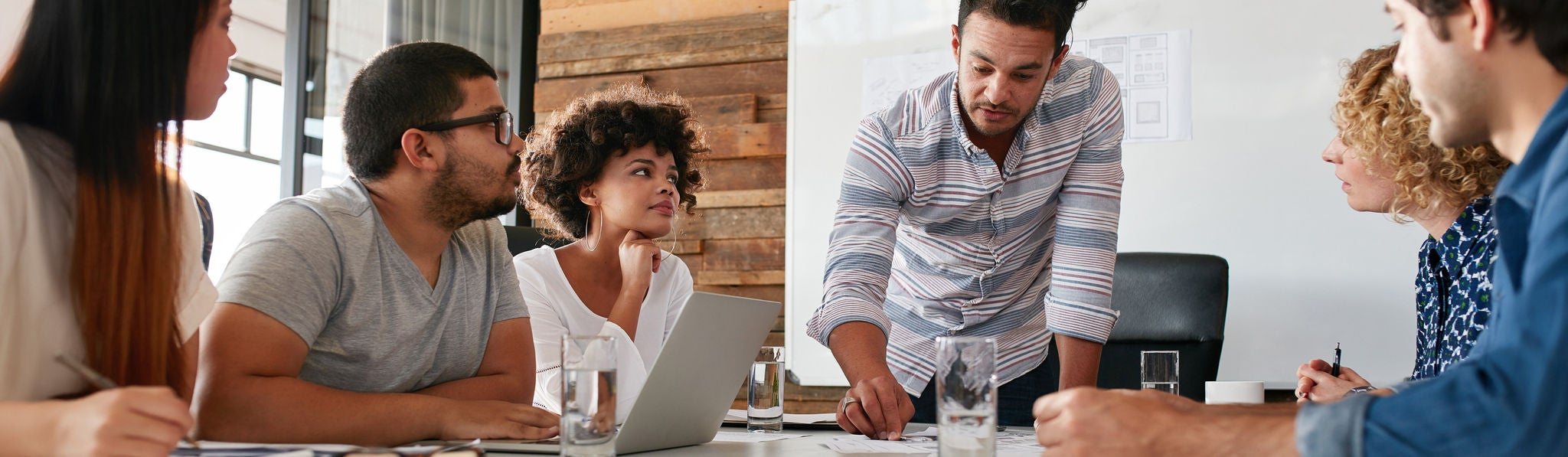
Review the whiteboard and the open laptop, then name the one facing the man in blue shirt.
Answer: the whiteboard

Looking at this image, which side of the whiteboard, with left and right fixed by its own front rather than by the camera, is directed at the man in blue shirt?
front

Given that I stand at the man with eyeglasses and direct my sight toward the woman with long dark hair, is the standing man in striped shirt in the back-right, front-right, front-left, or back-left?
back-left

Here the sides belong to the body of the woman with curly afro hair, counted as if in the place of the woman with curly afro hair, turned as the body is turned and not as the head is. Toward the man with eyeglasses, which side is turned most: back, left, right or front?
right

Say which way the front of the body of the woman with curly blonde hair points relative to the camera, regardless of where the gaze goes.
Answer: to the viewer's left

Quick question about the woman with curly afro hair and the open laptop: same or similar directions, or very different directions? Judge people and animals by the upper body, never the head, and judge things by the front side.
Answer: very different directions

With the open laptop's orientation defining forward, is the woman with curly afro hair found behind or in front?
in front

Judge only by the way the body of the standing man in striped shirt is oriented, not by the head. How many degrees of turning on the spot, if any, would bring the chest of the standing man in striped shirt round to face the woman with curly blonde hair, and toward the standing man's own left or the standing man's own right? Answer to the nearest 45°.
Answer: approximately 90° to the standing man's own left

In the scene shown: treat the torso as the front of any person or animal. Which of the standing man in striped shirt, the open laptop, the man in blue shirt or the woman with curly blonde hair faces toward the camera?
the standing man in striped shirt

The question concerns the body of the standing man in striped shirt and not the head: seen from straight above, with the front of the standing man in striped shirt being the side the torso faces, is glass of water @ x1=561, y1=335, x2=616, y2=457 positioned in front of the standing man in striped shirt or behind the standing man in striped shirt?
in front

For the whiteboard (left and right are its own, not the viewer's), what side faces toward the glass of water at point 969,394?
front

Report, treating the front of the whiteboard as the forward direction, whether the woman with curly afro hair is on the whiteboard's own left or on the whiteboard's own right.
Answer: on the whiteboard's own right

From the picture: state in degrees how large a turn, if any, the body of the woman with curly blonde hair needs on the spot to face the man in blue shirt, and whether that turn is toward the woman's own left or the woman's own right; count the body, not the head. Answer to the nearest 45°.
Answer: approximately 90° to the woman's own left
